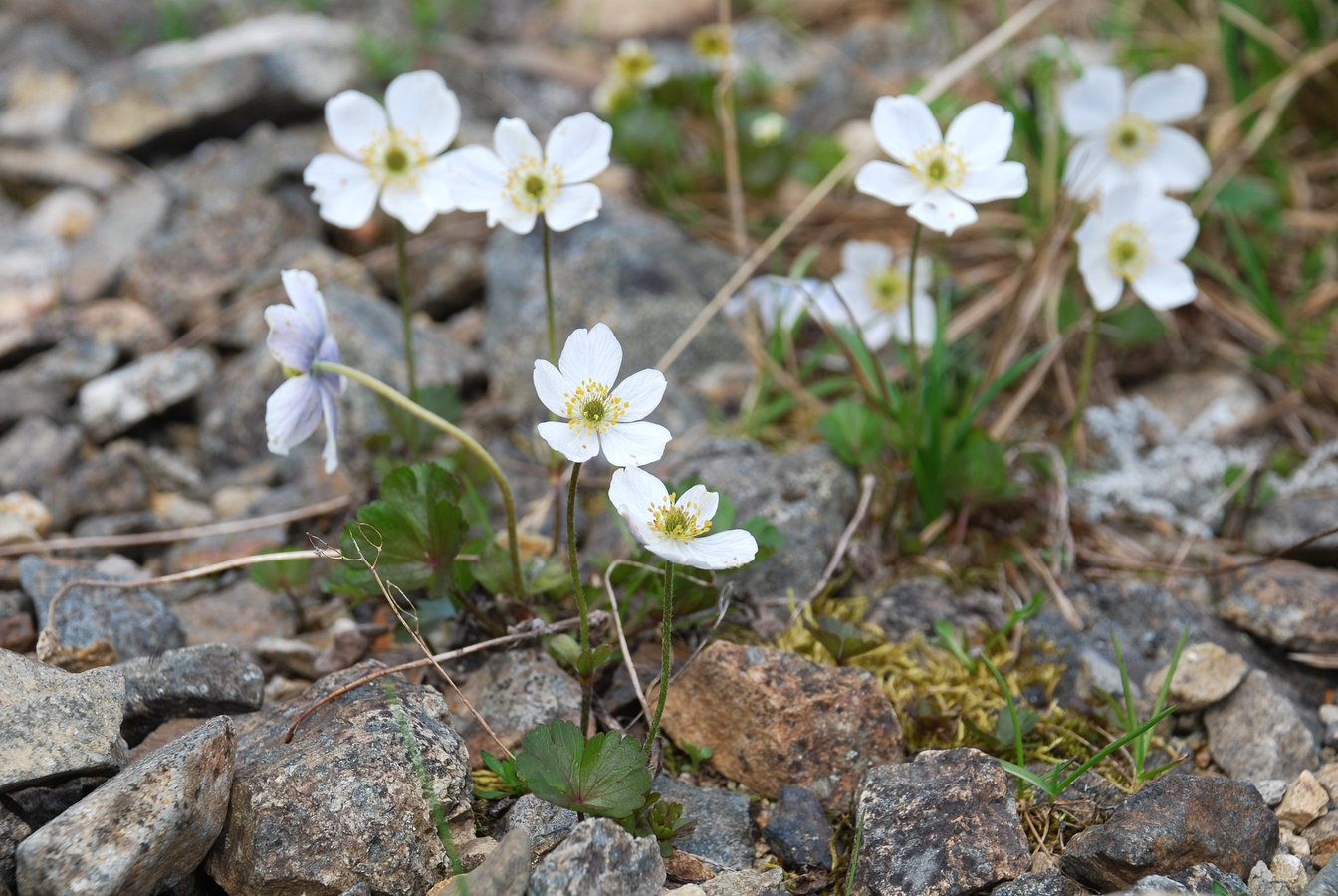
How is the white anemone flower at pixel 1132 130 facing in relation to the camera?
toward the camera

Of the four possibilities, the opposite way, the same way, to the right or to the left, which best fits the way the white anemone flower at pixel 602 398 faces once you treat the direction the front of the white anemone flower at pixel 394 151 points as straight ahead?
the same way

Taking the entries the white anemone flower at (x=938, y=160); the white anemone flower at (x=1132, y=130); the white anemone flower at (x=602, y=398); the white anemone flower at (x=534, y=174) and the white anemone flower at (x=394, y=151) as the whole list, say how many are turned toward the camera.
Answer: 5

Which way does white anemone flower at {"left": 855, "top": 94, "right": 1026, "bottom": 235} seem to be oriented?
toward the camera

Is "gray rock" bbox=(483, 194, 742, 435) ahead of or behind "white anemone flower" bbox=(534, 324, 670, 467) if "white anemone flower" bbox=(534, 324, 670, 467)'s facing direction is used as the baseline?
behind

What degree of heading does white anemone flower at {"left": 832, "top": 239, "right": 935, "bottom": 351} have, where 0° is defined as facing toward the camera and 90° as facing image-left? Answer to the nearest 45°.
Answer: approximately 0°

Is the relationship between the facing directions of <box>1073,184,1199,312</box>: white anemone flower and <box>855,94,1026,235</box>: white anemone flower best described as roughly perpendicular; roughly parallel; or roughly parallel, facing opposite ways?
roughly parallel

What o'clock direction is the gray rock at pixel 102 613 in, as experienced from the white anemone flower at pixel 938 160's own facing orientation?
The gray rock is roughly at 2 o'clock from the white anemone flower.

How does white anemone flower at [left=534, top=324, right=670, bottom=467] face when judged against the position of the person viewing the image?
facing the viewer

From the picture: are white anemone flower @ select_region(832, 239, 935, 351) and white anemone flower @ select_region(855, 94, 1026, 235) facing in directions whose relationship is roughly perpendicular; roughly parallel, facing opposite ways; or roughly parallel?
roughly parallel
